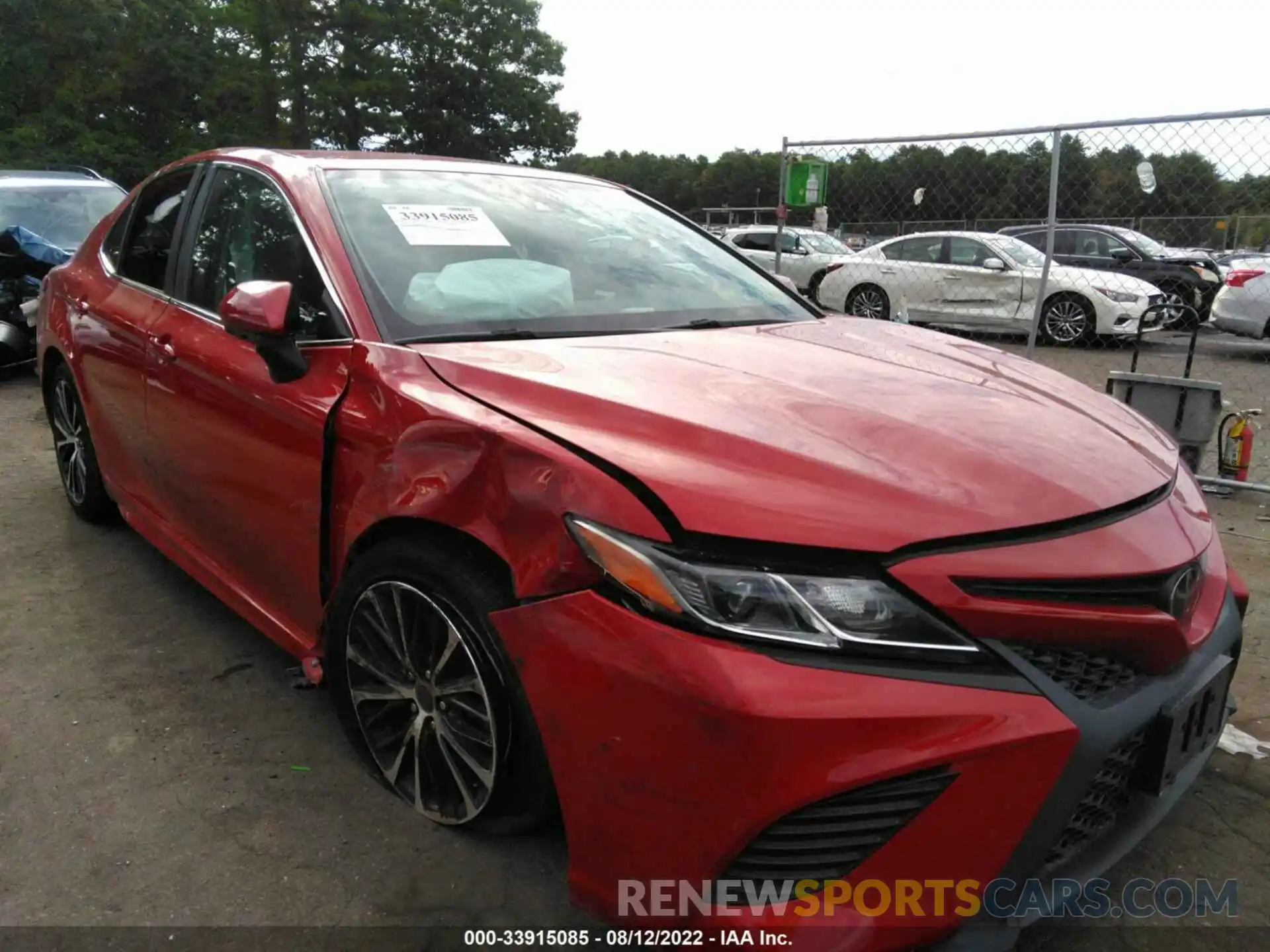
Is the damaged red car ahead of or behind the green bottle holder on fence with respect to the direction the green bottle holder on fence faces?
ahead

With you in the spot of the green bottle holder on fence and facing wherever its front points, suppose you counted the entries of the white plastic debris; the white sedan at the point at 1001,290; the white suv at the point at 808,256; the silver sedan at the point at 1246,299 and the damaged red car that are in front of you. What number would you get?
2

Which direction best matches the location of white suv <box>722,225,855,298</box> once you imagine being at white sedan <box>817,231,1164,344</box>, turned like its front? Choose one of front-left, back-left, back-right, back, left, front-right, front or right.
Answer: back

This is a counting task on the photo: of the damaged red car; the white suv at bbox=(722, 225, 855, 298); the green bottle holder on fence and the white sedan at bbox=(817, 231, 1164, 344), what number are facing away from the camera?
0

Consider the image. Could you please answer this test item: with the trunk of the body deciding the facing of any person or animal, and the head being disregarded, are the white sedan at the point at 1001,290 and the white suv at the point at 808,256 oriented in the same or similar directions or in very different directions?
same or similar directions

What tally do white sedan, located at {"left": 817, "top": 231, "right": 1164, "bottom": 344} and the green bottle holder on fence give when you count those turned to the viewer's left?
0

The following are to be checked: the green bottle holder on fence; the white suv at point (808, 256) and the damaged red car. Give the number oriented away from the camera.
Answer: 0

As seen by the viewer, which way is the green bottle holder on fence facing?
toward the camera

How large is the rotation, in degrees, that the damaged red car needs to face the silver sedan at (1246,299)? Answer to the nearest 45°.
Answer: approximately 90° to its left

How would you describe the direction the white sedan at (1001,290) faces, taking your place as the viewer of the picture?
facing the viewer and to the right of the viewer

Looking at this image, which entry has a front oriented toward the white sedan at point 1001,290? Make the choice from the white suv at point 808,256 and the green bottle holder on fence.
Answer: the white suv at point 808,256

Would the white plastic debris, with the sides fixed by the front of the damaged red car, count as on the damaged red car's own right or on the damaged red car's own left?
on the damaged red car's own left

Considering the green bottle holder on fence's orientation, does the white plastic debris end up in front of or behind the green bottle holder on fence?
in front
